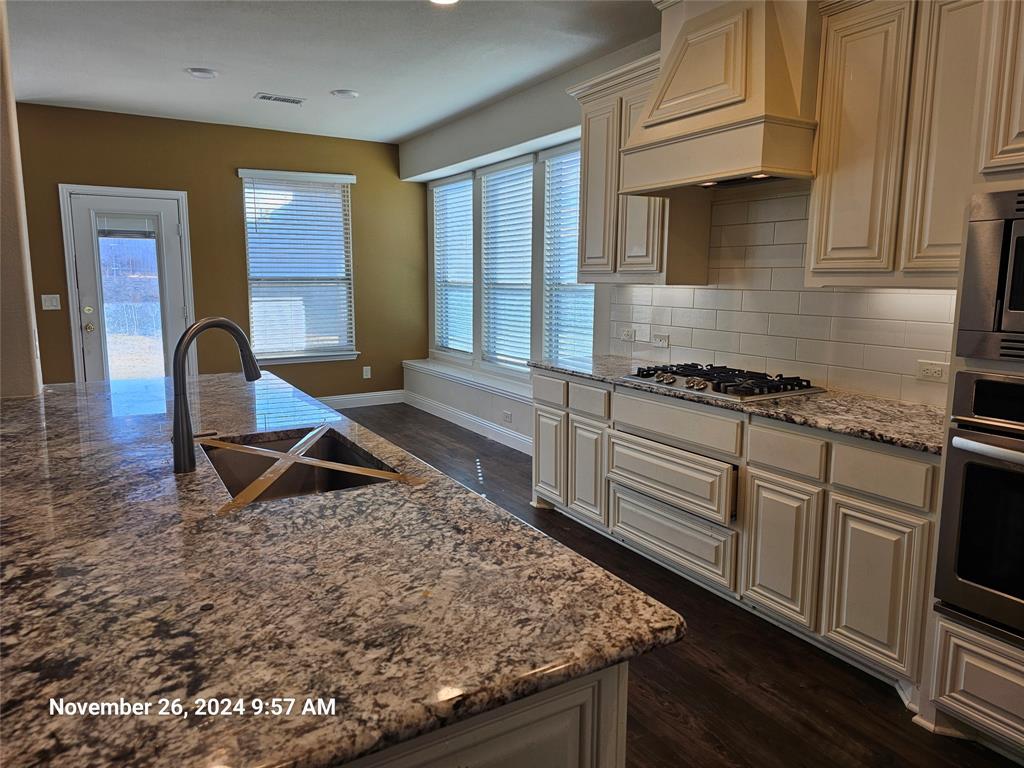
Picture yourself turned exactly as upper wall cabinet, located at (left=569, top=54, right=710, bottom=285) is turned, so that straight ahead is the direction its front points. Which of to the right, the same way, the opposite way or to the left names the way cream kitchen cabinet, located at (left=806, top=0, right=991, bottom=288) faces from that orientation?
the same way

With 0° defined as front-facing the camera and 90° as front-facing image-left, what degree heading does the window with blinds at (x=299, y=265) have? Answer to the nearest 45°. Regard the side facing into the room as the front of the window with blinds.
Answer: approximately 0°

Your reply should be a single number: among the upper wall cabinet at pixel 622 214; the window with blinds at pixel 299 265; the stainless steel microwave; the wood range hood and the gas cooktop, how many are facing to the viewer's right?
0

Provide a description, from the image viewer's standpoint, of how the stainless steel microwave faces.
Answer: facing the viewer and to the left of the viewer

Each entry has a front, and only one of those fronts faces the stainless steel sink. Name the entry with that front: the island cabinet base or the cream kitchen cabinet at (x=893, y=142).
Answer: the cream kitchen cabinet

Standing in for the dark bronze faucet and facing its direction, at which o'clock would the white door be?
The white door is roughly at 9 o'clock from the dark bronze faucet.

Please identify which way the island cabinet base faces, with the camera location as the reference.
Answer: facing the viewer and to the right of the viewer

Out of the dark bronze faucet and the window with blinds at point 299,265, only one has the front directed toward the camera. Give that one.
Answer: the window with blinds

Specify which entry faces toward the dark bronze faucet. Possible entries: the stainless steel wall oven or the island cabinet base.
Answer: the stainless steel wall oven

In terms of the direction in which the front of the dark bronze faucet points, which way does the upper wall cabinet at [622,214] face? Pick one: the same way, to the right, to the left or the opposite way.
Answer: the opposite way

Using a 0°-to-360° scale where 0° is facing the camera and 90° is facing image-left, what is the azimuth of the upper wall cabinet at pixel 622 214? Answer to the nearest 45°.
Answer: approximately 45°

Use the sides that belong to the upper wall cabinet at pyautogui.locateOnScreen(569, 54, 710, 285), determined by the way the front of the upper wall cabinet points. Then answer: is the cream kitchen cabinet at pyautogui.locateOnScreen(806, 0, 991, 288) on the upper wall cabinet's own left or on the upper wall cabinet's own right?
on the upper wall cabinet's own left

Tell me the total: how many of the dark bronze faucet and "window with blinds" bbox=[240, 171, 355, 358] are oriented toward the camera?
1

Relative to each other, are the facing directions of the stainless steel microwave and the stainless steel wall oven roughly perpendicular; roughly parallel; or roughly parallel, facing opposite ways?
roughly parallel

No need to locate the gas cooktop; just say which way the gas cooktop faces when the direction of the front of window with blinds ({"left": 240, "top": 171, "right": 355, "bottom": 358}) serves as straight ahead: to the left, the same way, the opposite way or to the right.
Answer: to the right

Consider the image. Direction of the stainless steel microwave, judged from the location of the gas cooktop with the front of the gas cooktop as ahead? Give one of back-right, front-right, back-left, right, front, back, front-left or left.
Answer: left

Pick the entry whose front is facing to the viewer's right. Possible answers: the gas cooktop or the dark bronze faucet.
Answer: the dark bronze faucet

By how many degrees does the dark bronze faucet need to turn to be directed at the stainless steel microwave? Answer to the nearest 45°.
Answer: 0° — it already faces it

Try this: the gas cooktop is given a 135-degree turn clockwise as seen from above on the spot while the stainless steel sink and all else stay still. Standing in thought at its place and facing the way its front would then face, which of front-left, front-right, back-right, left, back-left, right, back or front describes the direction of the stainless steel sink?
back-left
